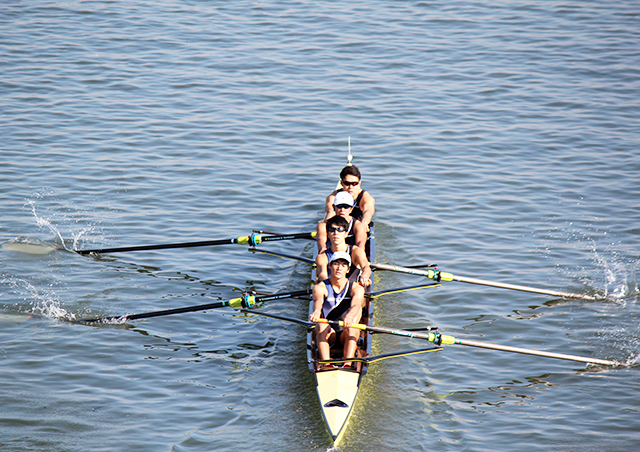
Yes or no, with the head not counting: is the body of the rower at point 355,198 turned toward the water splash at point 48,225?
no

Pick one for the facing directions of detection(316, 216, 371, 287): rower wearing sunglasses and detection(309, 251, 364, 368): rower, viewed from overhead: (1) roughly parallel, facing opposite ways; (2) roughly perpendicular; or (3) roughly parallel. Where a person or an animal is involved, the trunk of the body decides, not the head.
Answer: roughly parallel

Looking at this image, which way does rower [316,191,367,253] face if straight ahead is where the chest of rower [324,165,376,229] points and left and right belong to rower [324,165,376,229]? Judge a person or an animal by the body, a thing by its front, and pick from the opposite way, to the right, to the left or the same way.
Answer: the same way

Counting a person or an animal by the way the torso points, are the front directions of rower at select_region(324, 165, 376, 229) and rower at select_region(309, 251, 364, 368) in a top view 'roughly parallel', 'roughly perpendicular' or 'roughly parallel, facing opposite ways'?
roughly parallel

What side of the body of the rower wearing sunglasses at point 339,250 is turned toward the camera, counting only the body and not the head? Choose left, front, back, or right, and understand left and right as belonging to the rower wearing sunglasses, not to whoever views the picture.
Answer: front

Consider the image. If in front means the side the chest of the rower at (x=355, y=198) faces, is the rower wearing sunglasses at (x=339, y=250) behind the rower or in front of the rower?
in front

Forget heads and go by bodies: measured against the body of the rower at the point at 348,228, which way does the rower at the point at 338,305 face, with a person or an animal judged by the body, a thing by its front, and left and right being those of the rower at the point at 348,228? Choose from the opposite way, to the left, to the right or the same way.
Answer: the same way

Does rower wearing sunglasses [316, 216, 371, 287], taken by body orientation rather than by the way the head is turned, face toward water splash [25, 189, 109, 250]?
no

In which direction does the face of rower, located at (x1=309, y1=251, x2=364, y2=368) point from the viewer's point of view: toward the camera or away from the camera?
toward the camera

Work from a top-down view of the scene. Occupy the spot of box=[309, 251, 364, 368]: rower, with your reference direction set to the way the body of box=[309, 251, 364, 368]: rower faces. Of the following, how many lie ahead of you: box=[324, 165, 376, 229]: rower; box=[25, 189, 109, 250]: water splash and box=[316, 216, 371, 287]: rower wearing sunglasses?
0

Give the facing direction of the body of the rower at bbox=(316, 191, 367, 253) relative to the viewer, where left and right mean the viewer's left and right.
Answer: facing the viewer

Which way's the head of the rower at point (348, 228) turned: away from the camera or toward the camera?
toward the camera

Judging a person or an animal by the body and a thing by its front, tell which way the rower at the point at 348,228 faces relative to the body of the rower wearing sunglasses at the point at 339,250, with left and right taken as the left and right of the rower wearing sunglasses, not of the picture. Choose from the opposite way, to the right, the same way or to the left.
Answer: the same way

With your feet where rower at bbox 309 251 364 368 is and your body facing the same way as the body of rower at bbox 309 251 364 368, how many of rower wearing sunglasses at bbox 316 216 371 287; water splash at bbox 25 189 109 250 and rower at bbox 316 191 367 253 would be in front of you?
0

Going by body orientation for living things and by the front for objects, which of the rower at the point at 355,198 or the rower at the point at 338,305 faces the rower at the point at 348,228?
the rower at the point at 355,198

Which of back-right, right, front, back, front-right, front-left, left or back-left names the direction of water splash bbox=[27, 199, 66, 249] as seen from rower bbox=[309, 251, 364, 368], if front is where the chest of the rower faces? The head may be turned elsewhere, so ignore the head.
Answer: back-right

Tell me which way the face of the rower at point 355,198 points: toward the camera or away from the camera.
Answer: toward the camera

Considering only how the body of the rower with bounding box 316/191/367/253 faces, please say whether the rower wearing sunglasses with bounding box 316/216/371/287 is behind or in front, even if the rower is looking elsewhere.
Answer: in front

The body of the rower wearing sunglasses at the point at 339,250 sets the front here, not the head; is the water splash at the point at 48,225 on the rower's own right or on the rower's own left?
on the rower's own right
